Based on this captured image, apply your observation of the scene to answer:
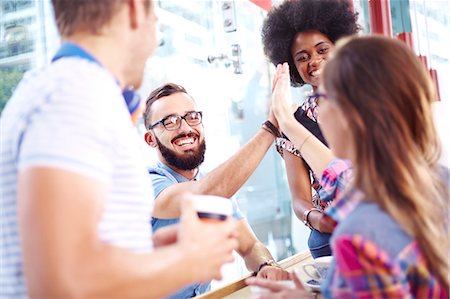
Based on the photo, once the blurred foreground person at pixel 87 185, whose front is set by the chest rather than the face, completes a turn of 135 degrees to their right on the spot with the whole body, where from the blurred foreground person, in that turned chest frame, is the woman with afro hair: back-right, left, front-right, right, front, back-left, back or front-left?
back-left

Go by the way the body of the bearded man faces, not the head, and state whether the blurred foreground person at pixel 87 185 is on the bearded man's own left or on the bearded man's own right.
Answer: on the bearded man's own right

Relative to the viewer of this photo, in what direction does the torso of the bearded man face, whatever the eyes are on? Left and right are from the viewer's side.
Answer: facing the viewer and to the right of the viewer

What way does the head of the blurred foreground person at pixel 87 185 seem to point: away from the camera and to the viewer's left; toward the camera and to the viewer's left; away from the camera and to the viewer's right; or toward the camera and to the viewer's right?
away from the camera and to the viewer's right

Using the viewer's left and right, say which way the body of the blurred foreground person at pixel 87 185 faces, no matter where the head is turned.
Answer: facing away from the viewer and to the right of the viewer

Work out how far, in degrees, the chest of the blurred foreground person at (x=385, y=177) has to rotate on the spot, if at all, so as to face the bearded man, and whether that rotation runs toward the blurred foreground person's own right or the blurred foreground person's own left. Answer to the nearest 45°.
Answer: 0° — they already face them

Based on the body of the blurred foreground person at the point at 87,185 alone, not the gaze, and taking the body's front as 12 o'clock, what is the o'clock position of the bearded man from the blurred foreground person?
The bearded man is roughly at 11 o'clock from the blurred foreground person.

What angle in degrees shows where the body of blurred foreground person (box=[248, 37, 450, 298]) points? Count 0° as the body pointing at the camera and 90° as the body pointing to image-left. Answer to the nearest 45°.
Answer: approximately 135°

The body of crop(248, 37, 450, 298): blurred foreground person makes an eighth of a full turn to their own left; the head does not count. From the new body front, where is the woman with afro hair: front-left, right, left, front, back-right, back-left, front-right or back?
right

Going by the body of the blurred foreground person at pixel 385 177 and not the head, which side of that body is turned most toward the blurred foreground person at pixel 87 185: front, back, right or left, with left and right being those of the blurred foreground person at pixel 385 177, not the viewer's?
left

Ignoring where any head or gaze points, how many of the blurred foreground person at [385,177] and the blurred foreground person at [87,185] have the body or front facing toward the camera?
0
